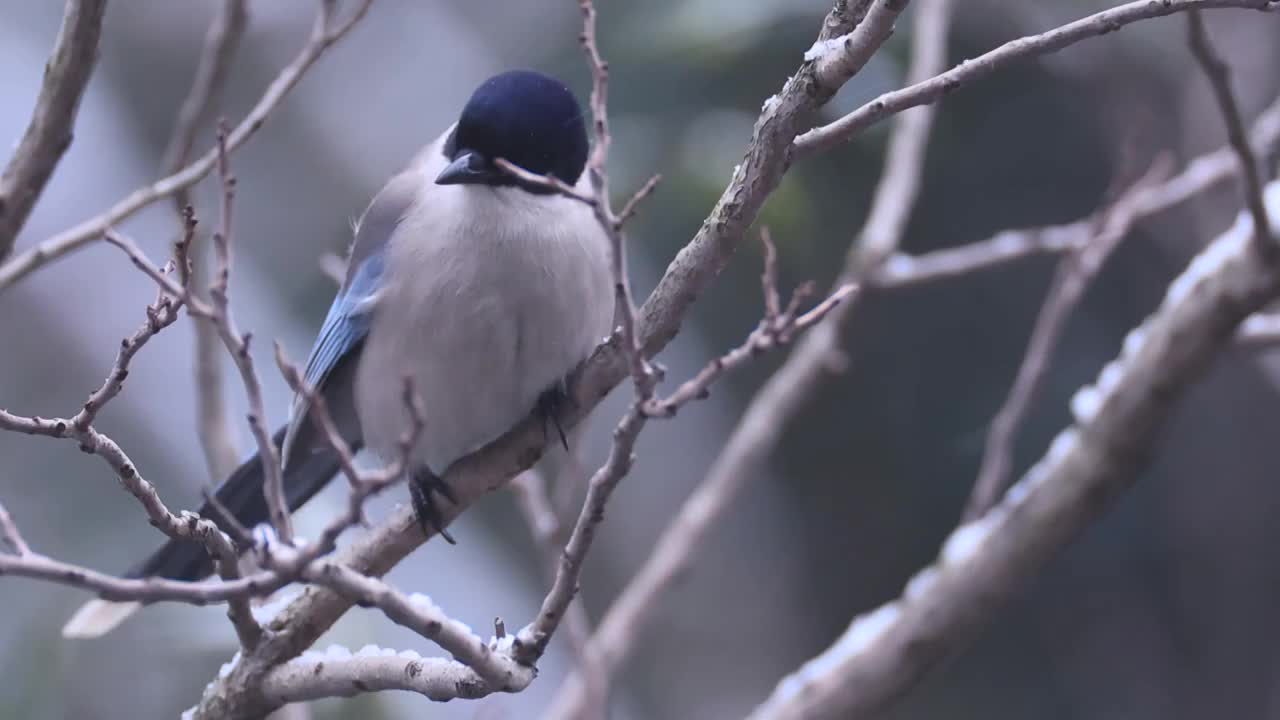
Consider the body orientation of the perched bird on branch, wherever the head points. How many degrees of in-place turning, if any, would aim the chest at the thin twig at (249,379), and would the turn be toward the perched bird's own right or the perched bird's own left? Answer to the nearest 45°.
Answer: approximately 90° to the perched bird's own right

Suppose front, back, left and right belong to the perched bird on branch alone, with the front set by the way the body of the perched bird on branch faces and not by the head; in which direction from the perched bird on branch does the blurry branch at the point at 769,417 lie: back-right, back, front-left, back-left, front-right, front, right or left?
left

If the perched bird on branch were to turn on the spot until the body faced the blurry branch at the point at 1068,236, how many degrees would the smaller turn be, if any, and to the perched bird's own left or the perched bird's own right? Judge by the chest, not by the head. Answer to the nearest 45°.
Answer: approximately 90° to the perched bird's own left

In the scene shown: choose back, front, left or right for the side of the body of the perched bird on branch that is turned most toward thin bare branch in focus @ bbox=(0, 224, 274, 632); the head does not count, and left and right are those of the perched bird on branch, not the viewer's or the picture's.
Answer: right

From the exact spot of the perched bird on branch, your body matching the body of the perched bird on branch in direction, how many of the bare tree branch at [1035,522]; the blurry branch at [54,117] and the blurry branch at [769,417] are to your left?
2

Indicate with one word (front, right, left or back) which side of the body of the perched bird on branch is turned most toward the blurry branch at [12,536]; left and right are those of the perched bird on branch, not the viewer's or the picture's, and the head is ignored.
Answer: right

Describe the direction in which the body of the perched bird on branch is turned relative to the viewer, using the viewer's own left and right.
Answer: facing the viewer and to the right of the viewer

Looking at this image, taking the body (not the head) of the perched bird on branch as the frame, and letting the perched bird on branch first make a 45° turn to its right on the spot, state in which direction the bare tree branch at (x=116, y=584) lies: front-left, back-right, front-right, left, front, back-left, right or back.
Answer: front-right

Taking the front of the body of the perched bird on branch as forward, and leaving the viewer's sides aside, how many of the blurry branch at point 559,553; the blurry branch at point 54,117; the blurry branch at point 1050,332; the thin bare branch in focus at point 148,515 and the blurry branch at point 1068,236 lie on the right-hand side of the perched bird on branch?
2
